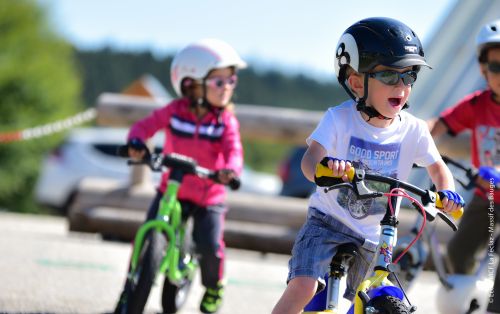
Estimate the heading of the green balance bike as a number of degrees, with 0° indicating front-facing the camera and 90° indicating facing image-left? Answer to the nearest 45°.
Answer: approximately 45°

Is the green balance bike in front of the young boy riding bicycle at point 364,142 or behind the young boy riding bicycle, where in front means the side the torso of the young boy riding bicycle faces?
behind

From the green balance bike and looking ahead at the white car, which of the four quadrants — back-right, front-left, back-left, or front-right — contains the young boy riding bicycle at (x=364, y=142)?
back-right

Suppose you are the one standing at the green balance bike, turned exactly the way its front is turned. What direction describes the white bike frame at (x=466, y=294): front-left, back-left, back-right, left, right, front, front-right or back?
back-left

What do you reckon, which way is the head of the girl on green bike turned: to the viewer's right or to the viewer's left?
to the viewer's right

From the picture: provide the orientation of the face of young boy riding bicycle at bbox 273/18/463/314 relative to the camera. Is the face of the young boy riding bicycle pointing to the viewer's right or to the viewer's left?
to the viewer's right

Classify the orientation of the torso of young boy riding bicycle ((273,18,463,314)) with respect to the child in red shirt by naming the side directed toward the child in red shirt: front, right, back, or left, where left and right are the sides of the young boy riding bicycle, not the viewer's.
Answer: left

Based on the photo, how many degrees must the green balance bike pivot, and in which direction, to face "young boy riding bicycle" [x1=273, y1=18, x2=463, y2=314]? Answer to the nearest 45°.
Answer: approximately 90° to its left

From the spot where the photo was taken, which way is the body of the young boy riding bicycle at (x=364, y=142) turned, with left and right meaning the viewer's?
facing the viewer and to the right of the viewer
